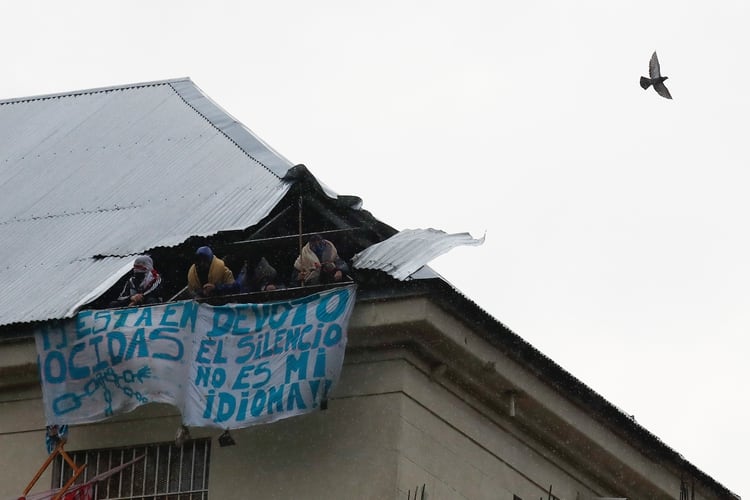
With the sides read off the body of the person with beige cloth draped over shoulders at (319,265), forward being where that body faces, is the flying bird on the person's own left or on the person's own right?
on the person's own left

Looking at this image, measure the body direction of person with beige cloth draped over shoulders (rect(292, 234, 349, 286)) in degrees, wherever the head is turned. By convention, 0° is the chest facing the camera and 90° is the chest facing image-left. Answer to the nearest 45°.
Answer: approximately 0°

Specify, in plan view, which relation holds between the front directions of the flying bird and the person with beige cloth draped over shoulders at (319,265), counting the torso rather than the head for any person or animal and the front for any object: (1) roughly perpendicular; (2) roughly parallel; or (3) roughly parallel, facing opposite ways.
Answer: roughly perpendicular

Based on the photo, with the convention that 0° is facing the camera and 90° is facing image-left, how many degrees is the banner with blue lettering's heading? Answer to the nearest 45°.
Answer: approximately 0°

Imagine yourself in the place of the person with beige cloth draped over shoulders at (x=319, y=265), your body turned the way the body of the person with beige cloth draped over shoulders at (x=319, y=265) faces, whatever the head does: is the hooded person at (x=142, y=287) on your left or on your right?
on your right
